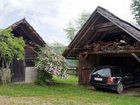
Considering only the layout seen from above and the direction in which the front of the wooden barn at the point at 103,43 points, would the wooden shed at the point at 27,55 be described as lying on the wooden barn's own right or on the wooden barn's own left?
on the wooden barn's own right

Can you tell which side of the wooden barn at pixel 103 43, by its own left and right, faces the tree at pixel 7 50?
right

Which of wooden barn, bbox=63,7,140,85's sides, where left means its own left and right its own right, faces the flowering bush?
right

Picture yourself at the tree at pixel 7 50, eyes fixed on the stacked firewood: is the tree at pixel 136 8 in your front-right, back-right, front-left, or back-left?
front-left

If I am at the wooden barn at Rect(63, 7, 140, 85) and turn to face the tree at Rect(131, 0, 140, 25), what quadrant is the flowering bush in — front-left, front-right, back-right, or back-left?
back-left

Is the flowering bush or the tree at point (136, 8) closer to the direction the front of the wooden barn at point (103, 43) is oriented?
the flowering bush

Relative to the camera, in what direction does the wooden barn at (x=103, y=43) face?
facing the viewer

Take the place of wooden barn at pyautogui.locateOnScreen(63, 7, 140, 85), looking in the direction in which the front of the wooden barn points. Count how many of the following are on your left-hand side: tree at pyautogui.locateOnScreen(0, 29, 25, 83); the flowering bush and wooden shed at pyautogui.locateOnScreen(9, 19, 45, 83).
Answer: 0

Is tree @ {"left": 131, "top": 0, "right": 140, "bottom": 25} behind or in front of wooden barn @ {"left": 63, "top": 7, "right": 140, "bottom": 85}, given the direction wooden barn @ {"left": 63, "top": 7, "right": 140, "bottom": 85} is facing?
behind
